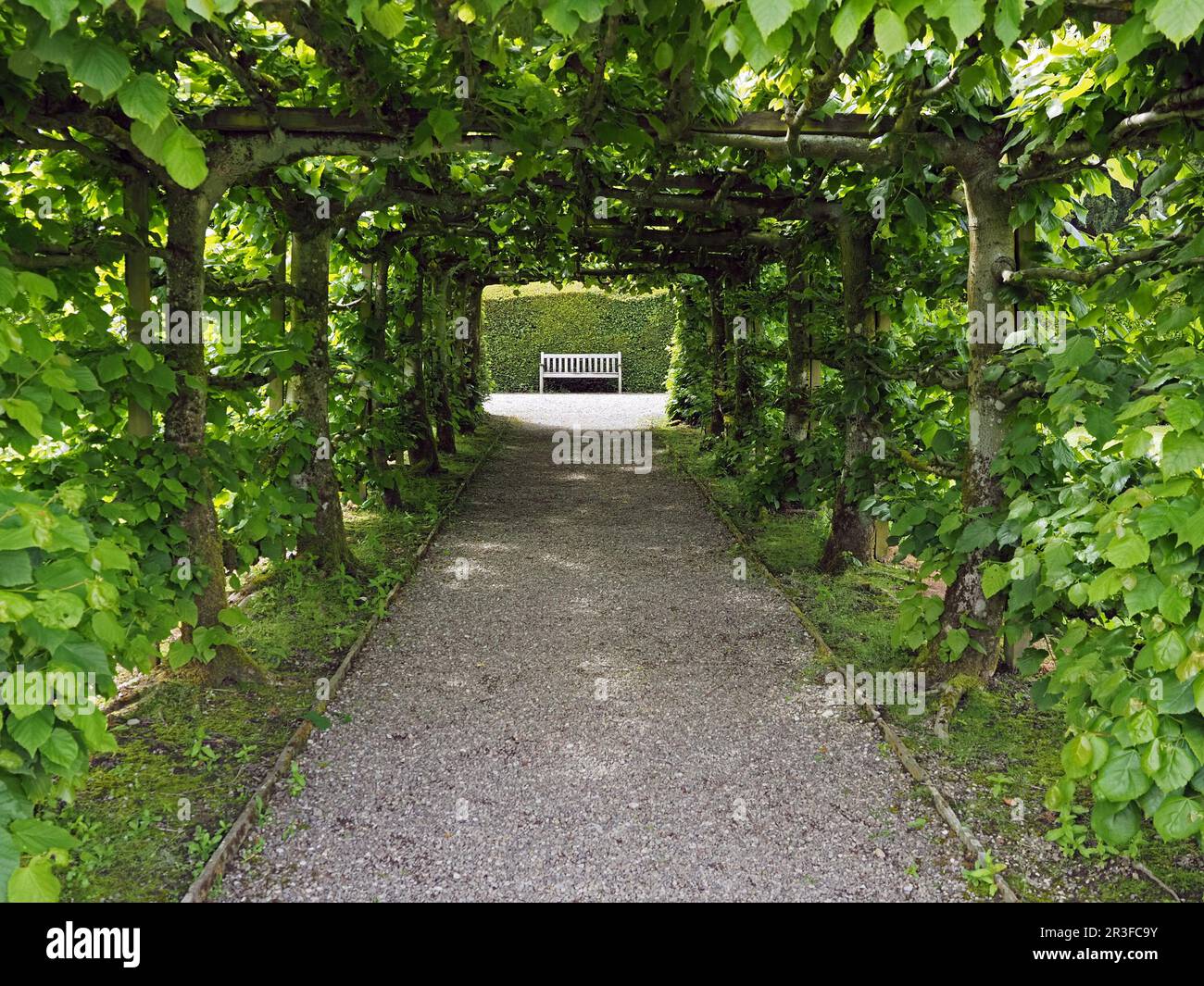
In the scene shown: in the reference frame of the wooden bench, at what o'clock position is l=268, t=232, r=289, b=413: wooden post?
The wooden post is roughly at 12 o'clock from the wooden bench.

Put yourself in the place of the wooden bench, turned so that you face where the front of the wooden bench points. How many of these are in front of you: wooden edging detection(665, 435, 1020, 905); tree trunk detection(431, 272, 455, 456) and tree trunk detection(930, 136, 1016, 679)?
3

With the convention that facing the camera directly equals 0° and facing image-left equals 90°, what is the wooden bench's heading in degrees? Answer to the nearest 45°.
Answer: approximately 0°

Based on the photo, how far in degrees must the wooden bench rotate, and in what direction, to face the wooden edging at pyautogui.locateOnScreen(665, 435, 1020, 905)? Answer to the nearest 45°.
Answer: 0° — it already faces it

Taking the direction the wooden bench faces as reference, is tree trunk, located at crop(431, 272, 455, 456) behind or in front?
in front

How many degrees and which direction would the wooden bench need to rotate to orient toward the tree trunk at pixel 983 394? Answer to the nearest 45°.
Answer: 0° — it already faces it

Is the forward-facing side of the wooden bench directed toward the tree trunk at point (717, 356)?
yes

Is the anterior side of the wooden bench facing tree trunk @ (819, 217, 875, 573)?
yes

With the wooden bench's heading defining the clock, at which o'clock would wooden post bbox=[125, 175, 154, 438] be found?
The wooden post is roughly at 12 o'clock from the wooden bench.
